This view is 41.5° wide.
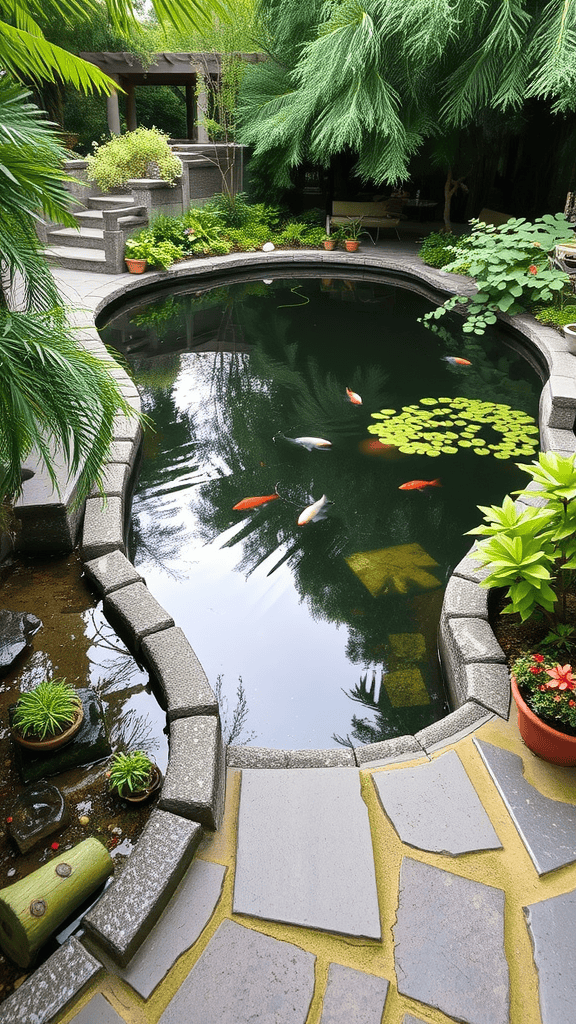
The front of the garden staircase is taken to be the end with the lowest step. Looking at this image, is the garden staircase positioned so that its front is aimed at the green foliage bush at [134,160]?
no

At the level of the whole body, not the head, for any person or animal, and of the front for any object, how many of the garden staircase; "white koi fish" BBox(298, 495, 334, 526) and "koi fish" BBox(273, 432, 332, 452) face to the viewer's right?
1

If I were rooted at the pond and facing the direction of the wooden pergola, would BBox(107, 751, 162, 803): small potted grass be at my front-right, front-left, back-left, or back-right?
back-left

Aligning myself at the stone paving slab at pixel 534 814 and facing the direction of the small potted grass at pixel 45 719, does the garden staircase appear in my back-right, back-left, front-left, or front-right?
front-right

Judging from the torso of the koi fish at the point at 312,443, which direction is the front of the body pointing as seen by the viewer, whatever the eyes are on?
to the viewer's right

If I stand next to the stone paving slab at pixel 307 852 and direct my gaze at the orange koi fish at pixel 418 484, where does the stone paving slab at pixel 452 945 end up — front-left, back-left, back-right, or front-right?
back-right
